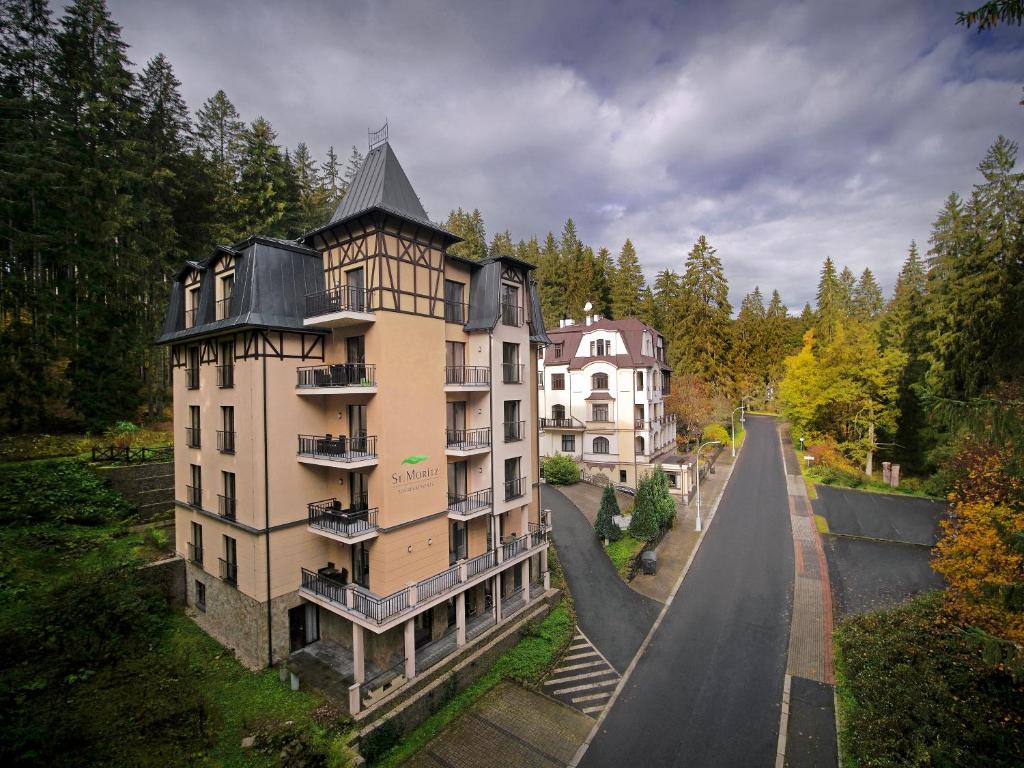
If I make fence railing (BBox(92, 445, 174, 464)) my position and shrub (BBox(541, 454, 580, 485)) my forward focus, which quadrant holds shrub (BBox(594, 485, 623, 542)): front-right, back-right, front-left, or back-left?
front-right

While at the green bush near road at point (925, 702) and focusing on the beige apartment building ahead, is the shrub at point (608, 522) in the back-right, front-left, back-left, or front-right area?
front-right

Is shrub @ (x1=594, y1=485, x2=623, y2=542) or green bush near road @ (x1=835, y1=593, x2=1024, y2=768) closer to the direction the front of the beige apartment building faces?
the green bush near road

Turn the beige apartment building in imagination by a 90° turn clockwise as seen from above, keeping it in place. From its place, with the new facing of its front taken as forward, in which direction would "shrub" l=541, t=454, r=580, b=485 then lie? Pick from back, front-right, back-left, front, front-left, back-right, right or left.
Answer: back

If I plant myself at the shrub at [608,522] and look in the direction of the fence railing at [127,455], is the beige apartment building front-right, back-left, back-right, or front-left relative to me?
front-left

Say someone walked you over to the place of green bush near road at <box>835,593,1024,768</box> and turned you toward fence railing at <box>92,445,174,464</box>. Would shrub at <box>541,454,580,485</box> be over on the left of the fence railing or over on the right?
right

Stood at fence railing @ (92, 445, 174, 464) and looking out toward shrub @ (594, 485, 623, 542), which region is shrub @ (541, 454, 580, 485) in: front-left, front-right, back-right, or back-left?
front-left

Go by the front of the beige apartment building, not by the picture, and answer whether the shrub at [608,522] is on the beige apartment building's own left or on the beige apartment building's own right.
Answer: on the beige apartment building's own left
